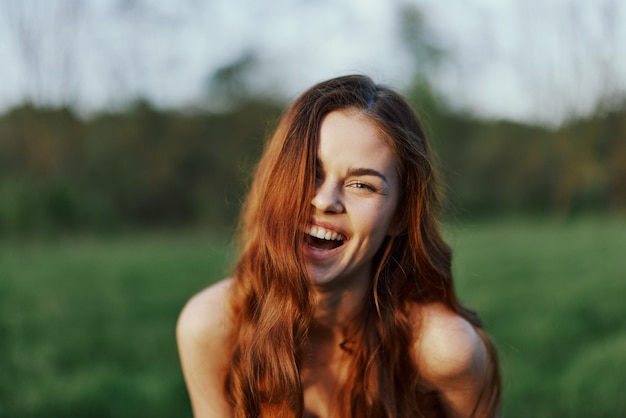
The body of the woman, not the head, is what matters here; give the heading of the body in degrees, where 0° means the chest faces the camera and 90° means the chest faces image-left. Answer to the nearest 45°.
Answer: approximately 0°
